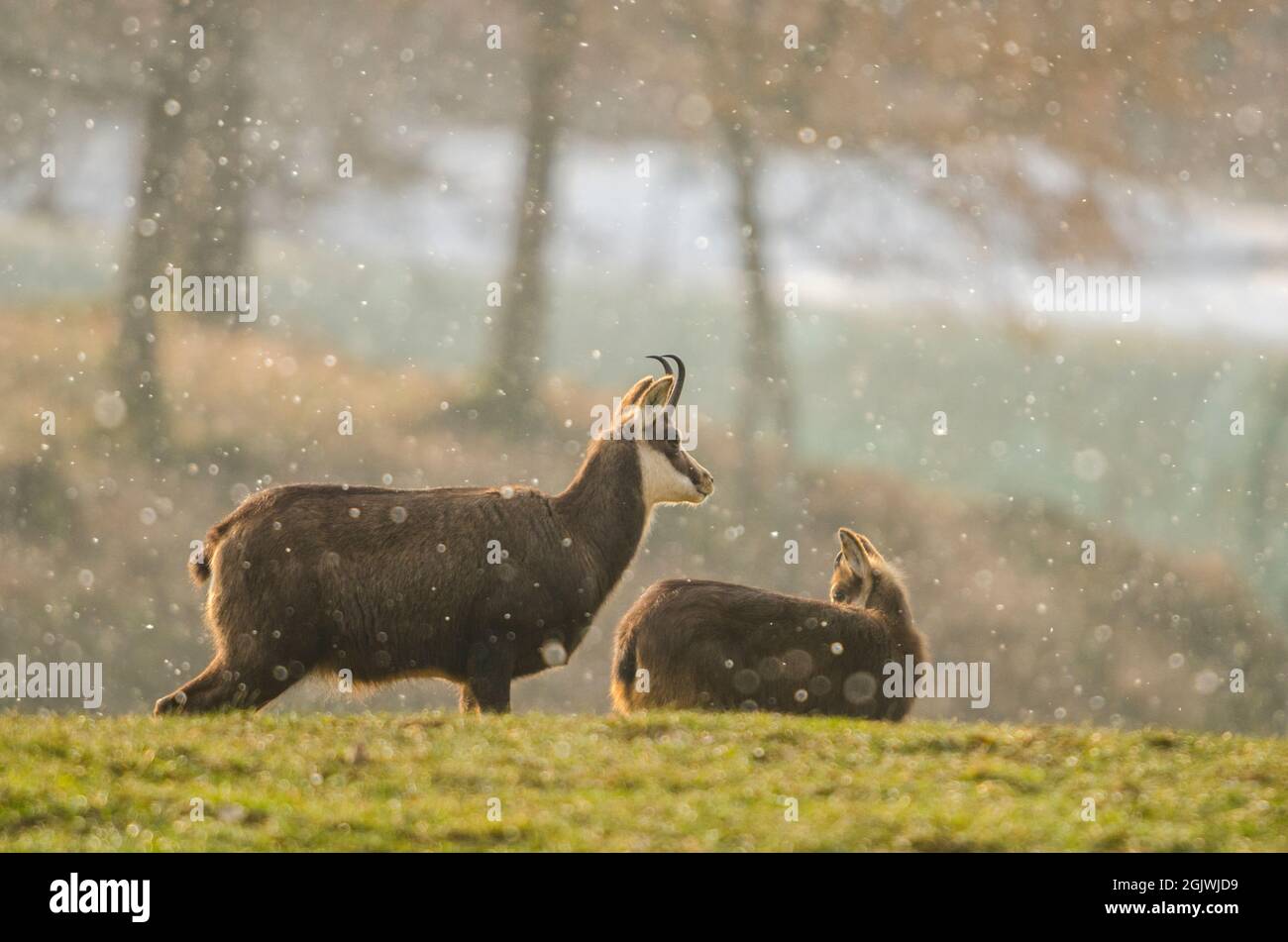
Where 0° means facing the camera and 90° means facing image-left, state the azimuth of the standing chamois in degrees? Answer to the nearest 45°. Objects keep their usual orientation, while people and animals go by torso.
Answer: approximately 270°

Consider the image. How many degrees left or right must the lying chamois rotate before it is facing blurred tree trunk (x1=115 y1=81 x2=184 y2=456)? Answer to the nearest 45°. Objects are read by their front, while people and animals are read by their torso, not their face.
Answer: approximately 135° to its left

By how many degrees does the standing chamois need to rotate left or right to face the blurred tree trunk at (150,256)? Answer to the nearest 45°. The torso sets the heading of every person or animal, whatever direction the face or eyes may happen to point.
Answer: approximately 90° to its left

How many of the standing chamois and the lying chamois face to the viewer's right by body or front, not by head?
2

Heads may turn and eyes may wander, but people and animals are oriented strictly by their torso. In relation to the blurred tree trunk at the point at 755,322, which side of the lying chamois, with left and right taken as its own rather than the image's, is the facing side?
left

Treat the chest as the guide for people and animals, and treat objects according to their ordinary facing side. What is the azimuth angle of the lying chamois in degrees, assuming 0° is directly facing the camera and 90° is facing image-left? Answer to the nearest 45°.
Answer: approximately 270°

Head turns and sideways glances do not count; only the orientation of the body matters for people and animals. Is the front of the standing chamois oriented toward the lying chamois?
yes

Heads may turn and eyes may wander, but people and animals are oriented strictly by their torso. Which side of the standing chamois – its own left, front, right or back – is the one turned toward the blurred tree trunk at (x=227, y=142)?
left

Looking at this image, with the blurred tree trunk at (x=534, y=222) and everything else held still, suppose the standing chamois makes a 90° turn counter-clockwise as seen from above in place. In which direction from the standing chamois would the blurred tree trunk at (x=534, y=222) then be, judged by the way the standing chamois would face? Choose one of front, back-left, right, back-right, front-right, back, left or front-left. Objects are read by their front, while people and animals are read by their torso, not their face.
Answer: front
